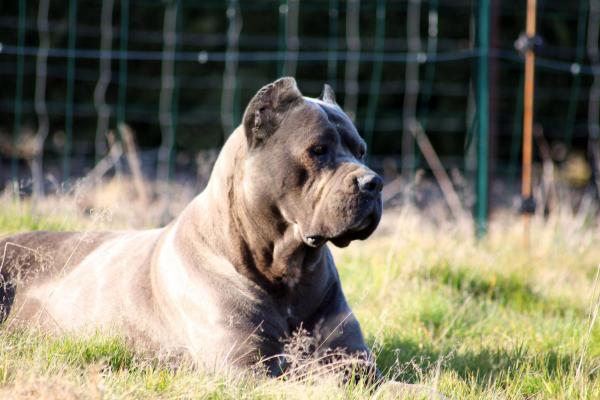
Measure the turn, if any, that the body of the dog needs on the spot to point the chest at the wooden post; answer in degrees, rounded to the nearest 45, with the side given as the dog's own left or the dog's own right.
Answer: approximately 90° to the dog's own left

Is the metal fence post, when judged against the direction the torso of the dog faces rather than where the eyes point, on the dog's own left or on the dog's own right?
on the dog's own left

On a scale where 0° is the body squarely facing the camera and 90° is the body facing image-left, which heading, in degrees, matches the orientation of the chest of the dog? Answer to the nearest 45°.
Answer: approximately 315°

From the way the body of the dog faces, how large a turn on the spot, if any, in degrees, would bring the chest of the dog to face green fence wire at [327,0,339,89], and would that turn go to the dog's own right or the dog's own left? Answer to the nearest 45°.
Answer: approximately 135° to the dog's own left

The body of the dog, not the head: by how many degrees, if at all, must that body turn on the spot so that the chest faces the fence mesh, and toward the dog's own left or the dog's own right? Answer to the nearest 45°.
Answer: approximately 135° to the dog's own left
